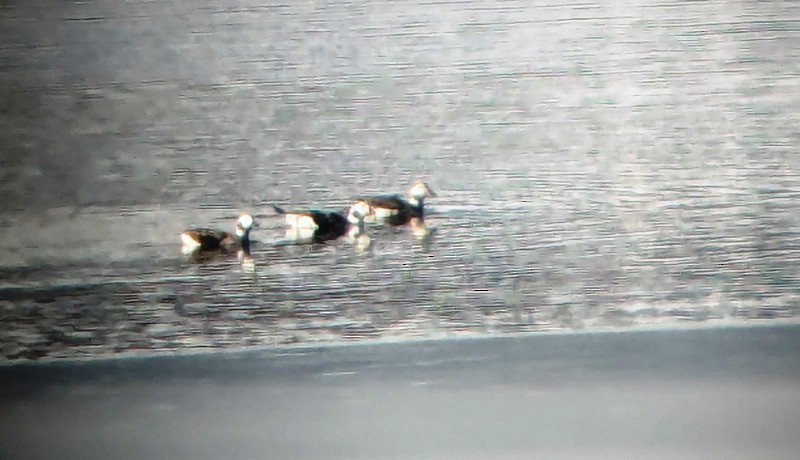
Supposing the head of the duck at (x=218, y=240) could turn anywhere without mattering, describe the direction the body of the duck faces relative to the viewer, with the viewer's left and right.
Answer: facing to the right of the viewer

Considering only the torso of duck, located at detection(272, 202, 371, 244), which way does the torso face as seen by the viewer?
to the viewer's right

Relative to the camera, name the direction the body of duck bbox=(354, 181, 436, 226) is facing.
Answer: to the viewer's right
